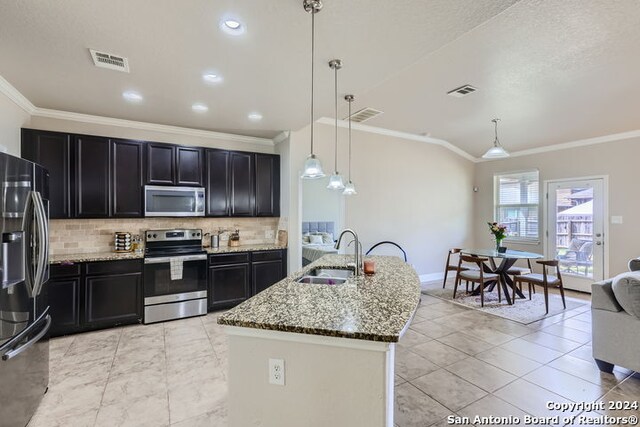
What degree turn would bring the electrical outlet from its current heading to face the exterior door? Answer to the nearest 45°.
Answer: approximately 135° to its left

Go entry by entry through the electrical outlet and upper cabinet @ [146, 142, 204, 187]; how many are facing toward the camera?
2

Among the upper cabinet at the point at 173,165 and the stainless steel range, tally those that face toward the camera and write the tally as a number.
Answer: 2

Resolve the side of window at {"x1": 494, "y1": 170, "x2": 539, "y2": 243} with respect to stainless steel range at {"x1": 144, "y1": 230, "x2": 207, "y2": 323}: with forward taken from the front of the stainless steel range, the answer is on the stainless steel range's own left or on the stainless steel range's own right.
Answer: on the stainless steel range's own left

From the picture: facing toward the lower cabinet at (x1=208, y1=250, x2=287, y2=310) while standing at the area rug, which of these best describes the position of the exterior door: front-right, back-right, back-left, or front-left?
back-right

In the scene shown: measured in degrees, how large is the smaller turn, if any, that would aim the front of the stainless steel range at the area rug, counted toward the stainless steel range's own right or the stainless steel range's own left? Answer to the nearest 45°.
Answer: approximately 90° to the stainless steel range's own left
